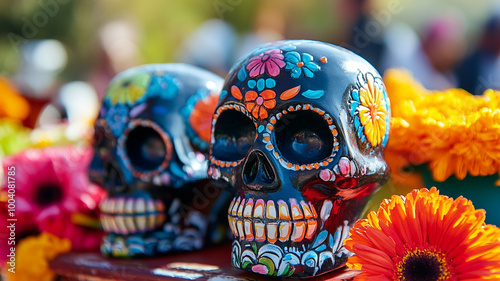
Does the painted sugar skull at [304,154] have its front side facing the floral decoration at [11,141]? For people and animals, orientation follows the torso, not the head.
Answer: no

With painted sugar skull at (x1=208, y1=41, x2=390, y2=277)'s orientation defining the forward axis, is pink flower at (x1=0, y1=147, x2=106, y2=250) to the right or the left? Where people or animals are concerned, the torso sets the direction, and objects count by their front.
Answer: on its right

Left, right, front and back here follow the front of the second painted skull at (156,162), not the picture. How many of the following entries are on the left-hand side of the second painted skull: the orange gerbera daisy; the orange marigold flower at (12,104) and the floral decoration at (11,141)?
1

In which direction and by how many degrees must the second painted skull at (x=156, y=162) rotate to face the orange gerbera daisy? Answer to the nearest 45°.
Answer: approximately 90° to its left

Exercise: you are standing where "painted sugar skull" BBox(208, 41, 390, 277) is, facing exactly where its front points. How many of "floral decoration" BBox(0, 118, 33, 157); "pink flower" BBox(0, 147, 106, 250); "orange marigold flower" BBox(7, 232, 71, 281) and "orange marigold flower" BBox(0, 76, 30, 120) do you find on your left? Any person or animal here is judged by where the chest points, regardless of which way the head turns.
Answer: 0

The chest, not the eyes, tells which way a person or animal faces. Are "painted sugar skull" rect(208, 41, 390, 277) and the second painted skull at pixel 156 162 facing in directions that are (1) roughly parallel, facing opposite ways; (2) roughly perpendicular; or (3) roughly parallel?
roughly parallel

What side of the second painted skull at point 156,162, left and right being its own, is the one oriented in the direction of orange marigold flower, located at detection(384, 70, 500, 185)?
left

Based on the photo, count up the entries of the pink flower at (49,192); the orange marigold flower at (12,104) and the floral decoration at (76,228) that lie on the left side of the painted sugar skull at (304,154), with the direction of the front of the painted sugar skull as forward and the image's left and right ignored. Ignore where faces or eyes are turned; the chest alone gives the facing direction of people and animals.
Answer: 0

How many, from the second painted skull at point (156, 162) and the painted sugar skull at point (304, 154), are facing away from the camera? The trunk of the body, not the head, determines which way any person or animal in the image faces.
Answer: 0

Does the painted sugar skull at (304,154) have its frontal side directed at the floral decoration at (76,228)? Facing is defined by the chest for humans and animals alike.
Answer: no

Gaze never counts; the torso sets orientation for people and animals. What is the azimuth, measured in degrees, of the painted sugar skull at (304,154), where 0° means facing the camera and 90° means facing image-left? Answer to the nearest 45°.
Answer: approximately 45°

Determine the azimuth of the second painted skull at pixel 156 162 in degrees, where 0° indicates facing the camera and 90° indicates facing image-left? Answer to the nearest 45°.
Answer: approximately 45°

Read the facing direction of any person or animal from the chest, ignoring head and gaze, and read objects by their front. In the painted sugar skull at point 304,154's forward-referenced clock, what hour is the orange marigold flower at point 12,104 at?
The orange marigold flower is roughly at 3 o'clock from the painted sugar skull.

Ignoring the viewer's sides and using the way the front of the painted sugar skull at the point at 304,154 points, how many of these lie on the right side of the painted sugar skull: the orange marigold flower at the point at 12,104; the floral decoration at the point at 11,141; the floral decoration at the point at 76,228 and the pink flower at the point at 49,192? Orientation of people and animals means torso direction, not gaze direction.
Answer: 4

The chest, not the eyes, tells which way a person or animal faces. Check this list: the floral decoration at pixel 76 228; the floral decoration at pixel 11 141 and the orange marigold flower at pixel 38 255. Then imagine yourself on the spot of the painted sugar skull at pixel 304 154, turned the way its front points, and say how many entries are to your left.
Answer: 0
